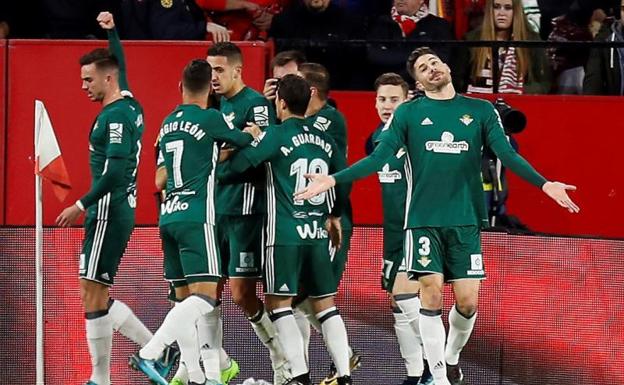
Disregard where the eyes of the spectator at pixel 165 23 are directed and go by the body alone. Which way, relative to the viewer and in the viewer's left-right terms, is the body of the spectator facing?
facing the viewer

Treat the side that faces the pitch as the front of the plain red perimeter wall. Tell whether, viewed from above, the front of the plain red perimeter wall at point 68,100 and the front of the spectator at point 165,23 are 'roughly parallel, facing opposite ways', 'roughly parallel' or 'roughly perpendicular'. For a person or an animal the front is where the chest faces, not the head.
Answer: roughly parallel

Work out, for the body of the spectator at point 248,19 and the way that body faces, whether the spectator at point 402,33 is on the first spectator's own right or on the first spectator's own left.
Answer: on the first spectator's own left

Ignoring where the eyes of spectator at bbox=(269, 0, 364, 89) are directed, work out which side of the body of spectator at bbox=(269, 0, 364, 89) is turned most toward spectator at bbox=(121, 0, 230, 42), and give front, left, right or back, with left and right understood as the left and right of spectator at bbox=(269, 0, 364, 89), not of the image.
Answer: right

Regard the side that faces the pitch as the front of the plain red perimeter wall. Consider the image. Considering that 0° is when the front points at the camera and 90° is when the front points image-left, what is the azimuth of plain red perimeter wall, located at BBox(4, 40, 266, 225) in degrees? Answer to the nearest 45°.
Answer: approximately 0°

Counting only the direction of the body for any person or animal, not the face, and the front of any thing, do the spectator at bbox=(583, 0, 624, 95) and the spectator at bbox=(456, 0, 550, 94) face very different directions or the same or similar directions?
same or similar directions

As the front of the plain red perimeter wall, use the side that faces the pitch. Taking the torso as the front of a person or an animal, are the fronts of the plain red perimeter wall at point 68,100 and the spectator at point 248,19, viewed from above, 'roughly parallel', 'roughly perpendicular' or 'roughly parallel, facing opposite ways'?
roughly parallel

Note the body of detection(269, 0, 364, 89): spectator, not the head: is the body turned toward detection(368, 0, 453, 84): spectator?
no

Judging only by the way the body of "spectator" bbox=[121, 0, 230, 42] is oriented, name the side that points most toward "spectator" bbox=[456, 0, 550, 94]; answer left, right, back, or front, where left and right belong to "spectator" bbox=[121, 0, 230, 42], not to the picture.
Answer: left

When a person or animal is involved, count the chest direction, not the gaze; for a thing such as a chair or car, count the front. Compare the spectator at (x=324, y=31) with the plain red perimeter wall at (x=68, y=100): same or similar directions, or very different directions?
same or similar directions

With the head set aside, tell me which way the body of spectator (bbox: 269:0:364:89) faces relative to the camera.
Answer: toward the camera

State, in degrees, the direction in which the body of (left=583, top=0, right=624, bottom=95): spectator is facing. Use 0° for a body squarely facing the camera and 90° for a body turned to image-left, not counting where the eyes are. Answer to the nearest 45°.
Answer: approximately 0°

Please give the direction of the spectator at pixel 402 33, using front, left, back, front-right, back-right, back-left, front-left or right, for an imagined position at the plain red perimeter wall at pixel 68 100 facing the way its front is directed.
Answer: left
